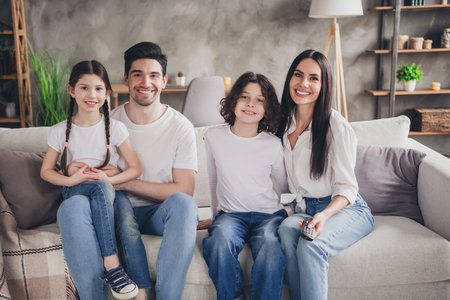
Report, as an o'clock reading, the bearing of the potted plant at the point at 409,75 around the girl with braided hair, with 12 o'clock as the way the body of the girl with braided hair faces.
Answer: The potted plant is roughly at 8 o'clock from the girl with braided hair.

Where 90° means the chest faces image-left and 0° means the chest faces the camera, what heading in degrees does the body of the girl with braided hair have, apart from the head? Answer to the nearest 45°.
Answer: approximately 0°

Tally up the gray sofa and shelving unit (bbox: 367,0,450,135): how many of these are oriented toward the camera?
2

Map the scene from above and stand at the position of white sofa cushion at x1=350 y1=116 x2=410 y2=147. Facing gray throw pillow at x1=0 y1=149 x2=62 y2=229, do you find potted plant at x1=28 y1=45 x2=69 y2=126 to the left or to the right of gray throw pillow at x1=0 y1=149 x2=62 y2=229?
right

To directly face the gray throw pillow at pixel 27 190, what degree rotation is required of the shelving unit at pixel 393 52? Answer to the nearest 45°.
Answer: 0° — it already faces it

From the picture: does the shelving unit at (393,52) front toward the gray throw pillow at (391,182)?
yes

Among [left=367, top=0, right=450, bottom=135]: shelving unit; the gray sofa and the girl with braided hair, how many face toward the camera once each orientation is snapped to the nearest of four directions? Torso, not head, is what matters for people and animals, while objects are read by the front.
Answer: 3

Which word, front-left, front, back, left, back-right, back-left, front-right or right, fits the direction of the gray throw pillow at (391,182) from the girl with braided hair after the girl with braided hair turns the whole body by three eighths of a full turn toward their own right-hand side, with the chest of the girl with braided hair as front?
back-right

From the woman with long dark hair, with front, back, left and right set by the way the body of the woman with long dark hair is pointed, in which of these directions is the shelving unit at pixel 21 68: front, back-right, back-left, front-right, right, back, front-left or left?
right
